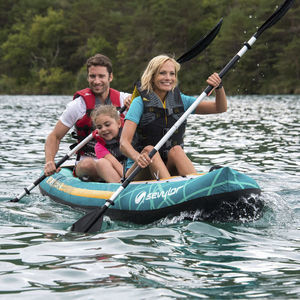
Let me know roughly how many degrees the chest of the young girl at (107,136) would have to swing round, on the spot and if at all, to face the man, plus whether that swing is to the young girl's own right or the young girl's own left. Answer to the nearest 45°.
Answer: approximately 180°

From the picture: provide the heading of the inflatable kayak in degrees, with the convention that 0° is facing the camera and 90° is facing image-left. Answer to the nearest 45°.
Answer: approximately 315°

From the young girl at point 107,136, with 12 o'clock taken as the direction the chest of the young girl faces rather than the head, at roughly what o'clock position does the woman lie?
The woman is roughly at 12 o'clock from the young girl.

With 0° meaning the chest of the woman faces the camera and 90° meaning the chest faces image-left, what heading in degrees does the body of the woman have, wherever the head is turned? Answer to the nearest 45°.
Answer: approximately 315°

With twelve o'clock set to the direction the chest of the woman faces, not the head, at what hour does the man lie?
The man is roughly at 6 o'clock from the woman.

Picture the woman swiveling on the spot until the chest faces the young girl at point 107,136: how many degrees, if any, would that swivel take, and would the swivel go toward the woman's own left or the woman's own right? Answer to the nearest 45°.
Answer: approximately 180°

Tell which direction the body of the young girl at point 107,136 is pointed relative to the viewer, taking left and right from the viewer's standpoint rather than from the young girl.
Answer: facing the viewer and to the right of the viewer

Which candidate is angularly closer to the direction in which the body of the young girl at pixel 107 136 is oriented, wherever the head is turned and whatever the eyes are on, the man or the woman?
the woman
